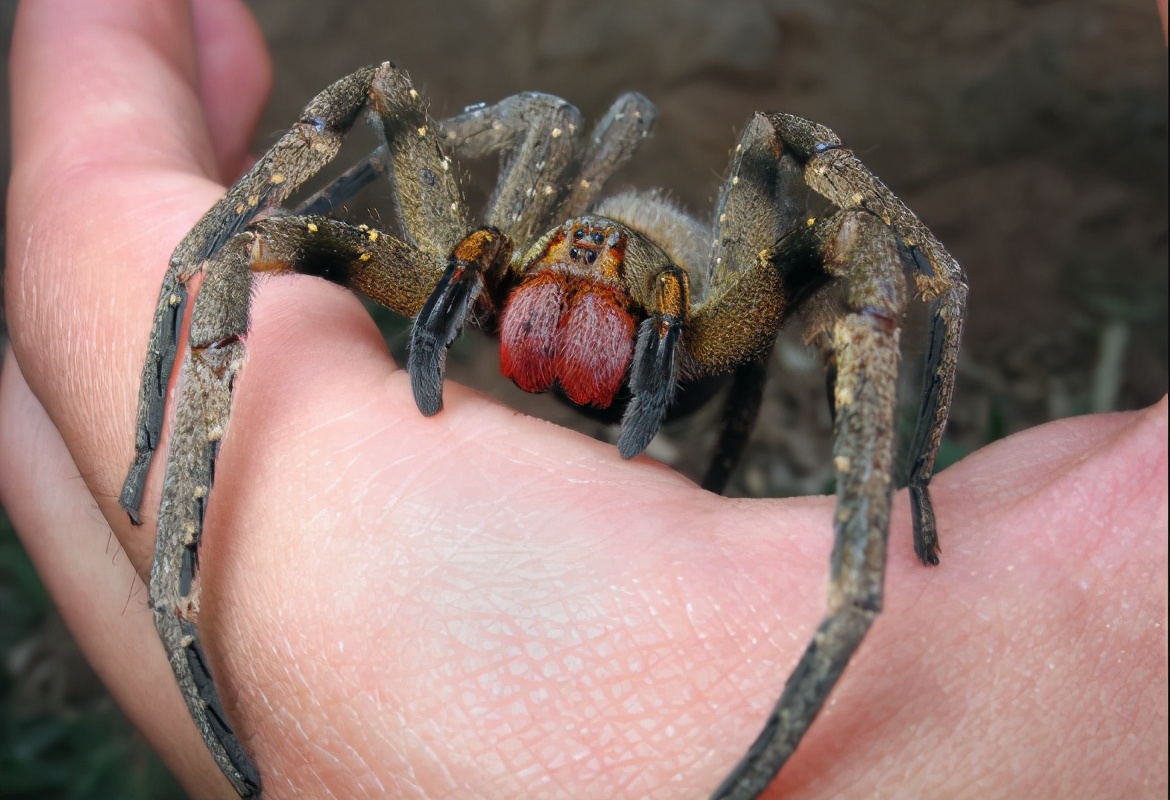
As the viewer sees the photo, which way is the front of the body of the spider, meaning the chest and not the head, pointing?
toward the camera
